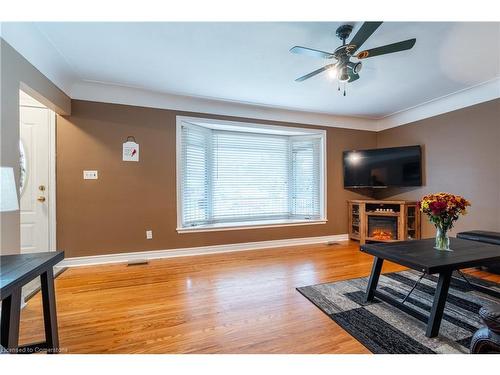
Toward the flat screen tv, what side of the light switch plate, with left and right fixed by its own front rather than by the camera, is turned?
left

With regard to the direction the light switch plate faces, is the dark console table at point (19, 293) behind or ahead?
ahead

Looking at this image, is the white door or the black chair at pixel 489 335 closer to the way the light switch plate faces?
the black chair

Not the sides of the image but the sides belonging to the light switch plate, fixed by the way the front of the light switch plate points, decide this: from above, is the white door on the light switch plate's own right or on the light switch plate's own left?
on the light switch plate's own right

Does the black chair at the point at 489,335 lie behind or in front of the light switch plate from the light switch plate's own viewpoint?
in front

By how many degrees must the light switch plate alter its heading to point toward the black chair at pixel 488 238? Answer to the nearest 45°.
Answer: approximately 45° to its left

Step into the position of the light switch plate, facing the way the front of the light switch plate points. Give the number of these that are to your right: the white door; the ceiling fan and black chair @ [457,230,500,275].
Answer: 1

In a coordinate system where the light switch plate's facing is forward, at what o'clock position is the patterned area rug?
The patterned area rug is roughly at 11 o'clock from the light switch plate.

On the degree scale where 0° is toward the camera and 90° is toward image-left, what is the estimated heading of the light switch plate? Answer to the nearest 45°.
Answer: approximately 0°

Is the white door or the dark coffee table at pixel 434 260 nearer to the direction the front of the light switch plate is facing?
the dark coffee table
